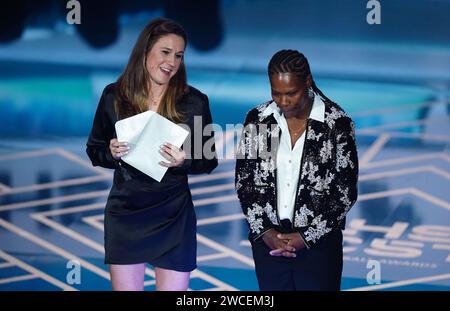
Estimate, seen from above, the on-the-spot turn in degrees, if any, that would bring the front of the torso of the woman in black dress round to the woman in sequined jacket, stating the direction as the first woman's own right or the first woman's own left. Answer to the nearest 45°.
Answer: approximately 90° to the first woman's own left

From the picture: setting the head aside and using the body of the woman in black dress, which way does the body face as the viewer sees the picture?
toward the camera

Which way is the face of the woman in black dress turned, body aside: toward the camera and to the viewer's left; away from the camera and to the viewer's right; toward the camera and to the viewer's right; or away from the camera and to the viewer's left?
toward the camera and to the viewer's right
